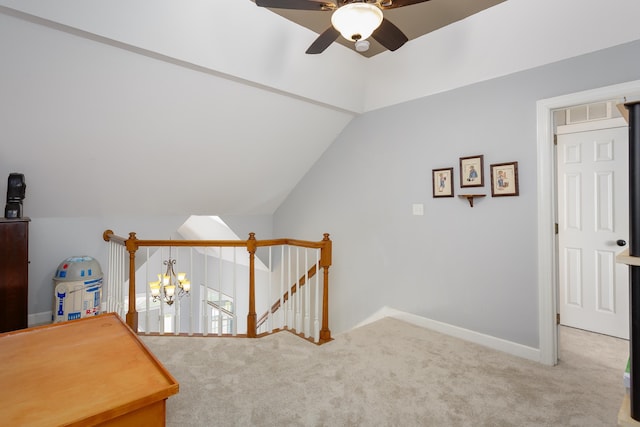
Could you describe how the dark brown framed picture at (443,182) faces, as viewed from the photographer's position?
facing the viewer and to the left of the viewer

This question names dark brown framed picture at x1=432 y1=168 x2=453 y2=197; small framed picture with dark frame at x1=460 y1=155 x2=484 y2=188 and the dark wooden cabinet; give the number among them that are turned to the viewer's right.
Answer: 1

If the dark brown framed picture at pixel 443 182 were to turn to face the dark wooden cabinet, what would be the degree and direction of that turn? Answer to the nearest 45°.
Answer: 0° — it already faces it

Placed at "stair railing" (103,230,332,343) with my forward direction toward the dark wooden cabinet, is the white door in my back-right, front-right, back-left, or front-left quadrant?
back-left

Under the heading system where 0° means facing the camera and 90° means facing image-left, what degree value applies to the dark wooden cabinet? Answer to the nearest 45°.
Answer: approximately 270°

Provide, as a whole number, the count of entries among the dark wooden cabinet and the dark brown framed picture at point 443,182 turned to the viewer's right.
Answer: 1

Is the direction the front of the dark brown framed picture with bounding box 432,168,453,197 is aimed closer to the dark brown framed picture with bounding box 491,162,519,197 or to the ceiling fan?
the ceiling fan

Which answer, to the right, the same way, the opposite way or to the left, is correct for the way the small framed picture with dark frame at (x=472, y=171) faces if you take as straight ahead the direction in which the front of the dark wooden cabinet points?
the opposite way

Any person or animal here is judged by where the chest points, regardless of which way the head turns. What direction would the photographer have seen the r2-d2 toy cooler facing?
facing the viewer and to the right of the viewer

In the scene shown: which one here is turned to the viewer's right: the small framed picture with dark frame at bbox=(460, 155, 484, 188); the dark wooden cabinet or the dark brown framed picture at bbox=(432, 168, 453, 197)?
the dark wooden cabinet

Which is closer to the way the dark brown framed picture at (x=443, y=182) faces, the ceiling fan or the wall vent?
the ceiling fan
